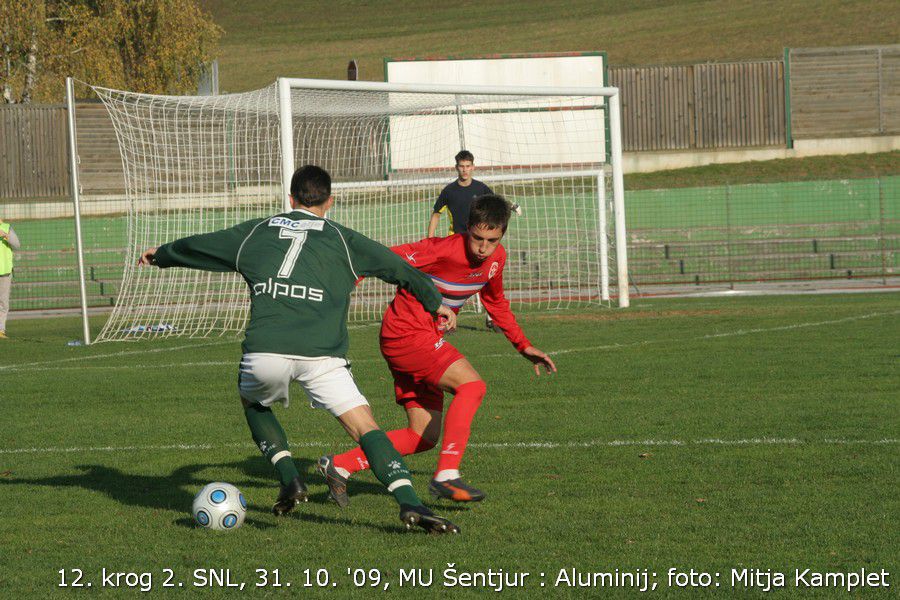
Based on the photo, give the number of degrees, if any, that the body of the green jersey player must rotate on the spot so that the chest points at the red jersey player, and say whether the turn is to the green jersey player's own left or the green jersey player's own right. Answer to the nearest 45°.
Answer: approximately 45° to the green jersey player's own right

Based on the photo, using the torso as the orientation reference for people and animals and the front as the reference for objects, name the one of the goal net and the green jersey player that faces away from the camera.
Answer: the green jersey player

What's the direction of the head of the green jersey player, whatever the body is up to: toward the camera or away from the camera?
away from the camera

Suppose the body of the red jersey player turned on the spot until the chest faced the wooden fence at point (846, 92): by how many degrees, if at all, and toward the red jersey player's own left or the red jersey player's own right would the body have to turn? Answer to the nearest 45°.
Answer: approximately 90° to the red jersey player's own left

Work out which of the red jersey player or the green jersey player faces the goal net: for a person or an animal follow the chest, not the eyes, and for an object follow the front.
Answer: the green jersey player

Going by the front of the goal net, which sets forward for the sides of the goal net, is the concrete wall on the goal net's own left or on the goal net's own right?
on the goal net's own left

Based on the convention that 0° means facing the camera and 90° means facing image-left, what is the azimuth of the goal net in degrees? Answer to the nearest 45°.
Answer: approximately 315°

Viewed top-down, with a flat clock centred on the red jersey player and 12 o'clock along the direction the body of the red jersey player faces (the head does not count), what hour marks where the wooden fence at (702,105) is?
The wooden fence is roughly at 8 o'clock from the red jersey player.

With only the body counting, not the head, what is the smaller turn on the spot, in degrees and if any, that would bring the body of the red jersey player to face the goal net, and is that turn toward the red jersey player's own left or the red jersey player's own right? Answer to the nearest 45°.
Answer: approximately 135° to the red jersey player's own left

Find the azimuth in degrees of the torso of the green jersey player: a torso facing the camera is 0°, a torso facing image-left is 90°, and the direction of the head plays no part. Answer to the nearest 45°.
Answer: approximately 180°
